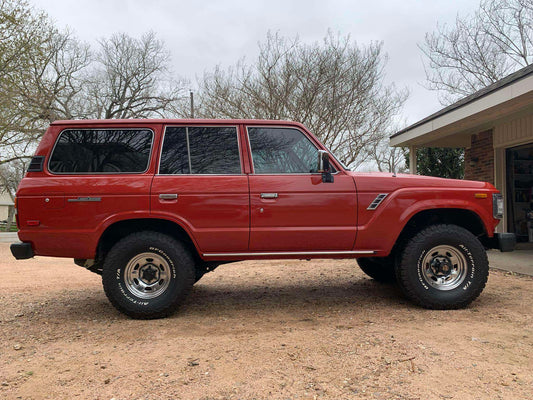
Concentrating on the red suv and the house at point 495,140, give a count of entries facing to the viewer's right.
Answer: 1

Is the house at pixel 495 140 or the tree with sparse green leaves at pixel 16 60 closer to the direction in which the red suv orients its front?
the house

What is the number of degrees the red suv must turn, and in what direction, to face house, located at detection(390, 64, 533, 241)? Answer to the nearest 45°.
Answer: approximately 45° to its left

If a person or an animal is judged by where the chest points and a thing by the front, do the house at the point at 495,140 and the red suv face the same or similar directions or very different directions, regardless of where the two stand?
very different directions

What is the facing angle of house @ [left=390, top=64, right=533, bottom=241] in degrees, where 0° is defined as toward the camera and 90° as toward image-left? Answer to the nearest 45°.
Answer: approximately 45°

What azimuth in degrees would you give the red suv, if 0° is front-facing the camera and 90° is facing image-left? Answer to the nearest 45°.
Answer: approximately 270°

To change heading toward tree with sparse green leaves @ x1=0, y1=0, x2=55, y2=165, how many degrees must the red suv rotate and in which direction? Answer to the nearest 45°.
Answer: approximately 135° to its left

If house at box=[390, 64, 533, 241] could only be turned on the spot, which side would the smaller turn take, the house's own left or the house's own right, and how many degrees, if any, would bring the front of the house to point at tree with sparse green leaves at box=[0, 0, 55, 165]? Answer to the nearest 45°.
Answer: approximately 45° to the house's own right
